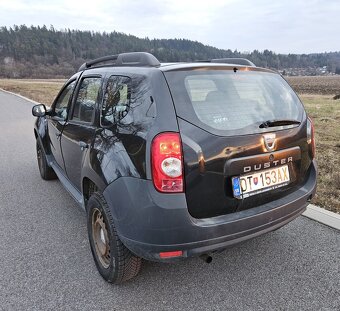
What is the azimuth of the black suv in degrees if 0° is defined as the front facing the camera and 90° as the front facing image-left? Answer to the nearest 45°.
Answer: approximately 135°
